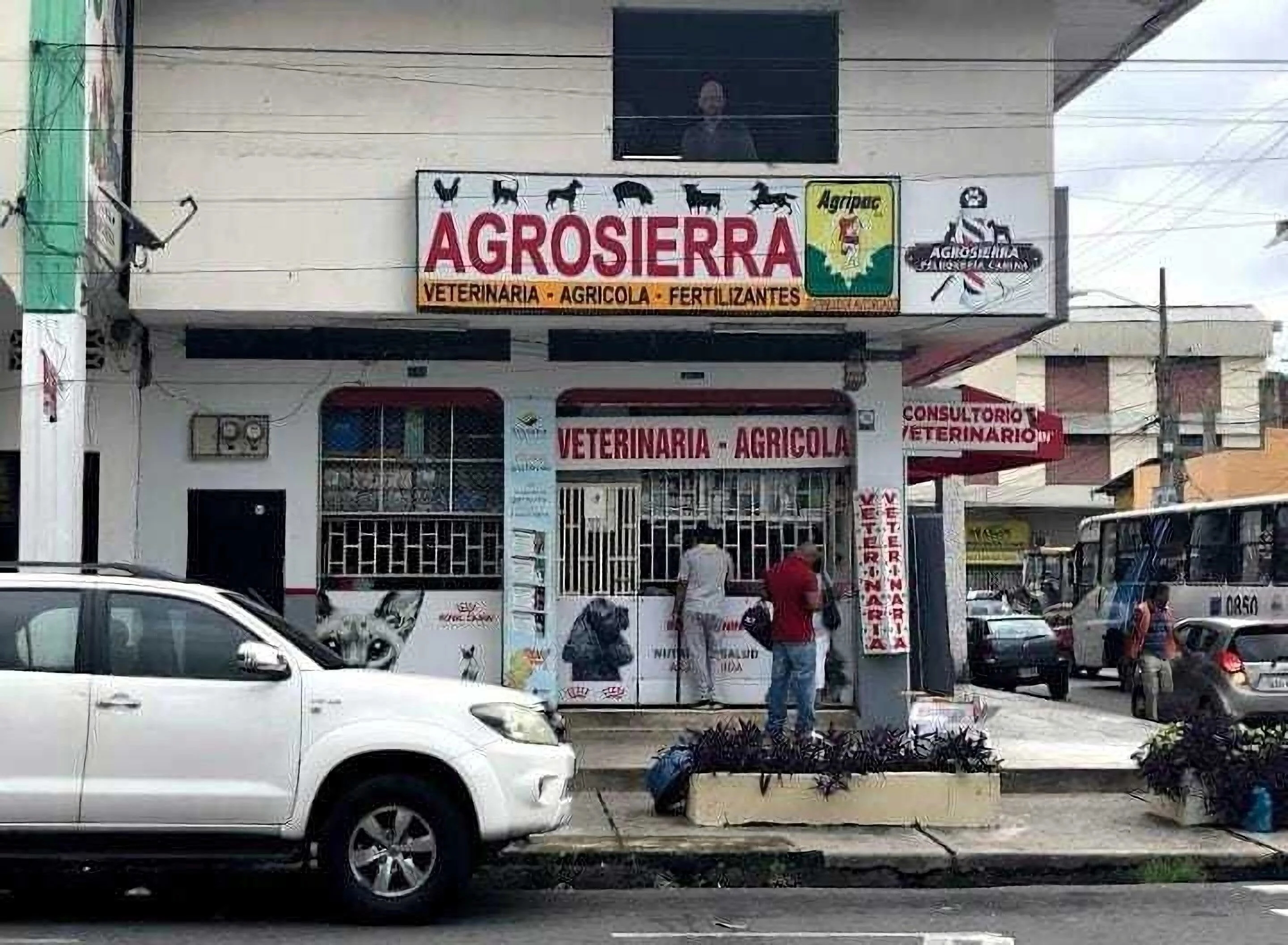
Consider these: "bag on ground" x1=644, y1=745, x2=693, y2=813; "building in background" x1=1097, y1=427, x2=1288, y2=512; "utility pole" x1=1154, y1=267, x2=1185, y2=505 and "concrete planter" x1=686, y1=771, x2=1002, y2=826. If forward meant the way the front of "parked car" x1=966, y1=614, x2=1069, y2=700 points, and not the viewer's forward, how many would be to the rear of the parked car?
2

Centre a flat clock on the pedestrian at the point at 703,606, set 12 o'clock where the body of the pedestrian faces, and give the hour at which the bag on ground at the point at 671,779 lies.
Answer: The bag on ground is roughly at 6 o'clock from the pedestrian.

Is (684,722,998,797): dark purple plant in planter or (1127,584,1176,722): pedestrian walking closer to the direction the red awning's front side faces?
the dark purple plant in planter

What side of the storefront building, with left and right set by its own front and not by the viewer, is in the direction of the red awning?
left

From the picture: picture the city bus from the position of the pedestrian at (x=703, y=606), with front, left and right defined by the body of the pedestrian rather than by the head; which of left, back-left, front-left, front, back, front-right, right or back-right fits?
front-right

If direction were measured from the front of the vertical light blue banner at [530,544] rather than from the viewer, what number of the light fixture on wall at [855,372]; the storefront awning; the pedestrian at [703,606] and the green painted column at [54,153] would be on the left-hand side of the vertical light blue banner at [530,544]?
3

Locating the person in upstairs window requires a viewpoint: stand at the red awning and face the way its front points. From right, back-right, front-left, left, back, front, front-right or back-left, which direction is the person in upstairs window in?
right

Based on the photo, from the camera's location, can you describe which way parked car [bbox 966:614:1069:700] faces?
facing away from the viewer

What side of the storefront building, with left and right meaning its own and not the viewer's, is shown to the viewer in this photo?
front

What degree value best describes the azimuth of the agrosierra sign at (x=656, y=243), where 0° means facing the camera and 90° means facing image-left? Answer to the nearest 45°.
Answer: approximately 0°

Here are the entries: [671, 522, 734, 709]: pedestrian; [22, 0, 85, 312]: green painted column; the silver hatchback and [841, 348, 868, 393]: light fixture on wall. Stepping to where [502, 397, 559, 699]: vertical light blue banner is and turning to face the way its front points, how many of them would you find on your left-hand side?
3

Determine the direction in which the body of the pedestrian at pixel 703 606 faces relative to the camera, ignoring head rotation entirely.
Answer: away from the camera

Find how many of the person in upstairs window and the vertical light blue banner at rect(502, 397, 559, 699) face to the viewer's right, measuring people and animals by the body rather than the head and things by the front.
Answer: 0

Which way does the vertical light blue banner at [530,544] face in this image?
toward the camera

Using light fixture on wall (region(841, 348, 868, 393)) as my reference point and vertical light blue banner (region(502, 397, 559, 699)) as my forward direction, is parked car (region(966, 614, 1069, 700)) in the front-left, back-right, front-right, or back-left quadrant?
back-right

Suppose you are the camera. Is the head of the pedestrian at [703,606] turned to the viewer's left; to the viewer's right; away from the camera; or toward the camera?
away from the camera
